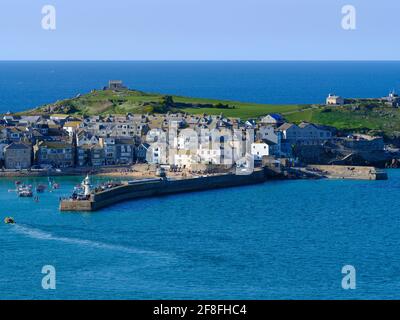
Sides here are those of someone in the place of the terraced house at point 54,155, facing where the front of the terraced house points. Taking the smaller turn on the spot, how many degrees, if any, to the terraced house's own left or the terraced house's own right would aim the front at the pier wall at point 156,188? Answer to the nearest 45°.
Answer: approximately 45° to the terraced house's own left

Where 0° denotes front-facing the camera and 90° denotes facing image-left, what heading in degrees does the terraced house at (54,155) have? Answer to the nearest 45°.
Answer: approximately 0°

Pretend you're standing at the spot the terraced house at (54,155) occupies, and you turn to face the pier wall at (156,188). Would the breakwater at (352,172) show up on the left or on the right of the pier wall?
left

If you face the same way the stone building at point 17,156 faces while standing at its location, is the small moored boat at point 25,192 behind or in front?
in front

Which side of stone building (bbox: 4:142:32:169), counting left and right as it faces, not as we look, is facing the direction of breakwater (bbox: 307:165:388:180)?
left

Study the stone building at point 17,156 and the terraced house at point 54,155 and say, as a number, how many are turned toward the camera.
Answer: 2

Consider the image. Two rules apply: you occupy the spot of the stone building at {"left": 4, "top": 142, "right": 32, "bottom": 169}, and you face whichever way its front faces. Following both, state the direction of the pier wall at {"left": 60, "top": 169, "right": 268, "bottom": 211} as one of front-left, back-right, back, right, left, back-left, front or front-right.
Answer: front-left

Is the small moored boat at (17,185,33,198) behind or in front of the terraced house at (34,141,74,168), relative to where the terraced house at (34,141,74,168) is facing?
in front
